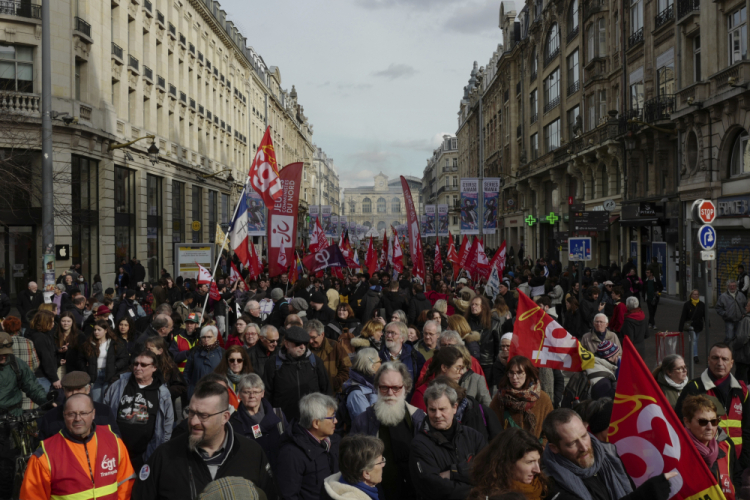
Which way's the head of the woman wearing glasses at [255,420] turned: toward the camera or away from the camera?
toward the camera

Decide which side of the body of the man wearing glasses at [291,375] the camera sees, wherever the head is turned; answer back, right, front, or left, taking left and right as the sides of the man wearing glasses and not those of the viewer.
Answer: front

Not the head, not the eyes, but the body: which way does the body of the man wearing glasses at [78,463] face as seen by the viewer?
toward the camera

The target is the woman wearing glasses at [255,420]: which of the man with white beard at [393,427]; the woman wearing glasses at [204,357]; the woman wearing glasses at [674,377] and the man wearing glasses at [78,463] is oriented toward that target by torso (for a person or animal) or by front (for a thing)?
the woman wearing glasses at [204,357]

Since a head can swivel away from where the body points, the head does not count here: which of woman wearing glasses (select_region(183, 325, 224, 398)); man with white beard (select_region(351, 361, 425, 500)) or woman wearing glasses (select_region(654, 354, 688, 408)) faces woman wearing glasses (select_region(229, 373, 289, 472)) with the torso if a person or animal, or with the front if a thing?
woman wearing glasses (select_region(183, 325, 224, 398))

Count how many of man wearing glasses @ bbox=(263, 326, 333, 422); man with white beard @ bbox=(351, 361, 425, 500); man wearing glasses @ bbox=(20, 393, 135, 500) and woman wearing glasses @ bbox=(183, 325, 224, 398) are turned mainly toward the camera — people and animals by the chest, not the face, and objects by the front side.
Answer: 4

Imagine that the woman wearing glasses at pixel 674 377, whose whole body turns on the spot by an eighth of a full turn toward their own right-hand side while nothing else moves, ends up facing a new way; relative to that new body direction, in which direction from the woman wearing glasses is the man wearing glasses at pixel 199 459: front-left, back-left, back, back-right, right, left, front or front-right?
front-right

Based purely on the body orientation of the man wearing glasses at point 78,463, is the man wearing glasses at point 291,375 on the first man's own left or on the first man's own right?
on the first man's own left

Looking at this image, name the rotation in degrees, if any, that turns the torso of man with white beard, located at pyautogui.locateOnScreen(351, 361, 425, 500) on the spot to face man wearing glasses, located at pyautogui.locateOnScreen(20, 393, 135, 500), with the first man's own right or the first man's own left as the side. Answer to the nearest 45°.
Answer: approximately 90° to the first man's own right

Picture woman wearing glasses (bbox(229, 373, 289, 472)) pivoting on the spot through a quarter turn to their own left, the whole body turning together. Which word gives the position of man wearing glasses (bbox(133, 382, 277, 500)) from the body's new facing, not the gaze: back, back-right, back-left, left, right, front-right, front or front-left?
right

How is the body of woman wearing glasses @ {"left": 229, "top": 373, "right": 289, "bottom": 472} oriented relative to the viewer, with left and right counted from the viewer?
facing the viewer

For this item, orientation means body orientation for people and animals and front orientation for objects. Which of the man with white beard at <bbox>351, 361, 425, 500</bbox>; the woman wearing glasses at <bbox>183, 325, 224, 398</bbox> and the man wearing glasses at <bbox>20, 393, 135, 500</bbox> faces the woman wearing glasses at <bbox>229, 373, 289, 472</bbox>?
the woman wearing glasses at <bbox>183, 325, 224, 398</bbox>

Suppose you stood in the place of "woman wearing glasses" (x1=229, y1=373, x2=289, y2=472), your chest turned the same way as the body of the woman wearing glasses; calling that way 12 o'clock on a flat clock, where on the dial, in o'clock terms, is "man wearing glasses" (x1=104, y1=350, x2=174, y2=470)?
The man wearing glasses is roughly at 4 o'clock from the woman wearing glasses.

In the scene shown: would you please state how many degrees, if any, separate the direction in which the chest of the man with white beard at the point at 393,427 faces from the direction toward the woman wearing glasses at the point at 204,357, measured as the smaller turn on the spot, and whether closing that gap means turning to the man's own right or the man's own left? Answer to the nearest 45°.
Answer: approximately 135° to the man's own right

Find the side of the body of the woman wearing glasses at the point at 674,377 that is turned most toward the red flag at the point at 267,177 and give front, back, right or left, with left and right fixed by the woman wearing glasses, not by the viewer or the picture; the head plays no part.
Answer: back

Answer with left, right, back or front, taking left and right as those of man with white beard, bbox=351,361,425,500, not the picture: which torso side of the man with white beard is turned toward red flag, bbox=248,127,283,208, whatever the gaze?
back

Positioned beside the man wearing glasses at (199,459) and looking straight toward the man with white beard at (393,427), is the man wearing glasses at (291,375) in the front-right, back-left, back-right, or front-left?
front-left

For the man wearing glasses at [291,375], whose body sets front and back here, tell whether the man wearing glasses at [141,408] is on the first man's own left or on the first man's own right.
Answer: on the first man's own right
